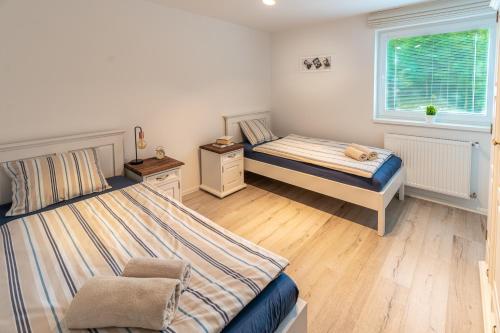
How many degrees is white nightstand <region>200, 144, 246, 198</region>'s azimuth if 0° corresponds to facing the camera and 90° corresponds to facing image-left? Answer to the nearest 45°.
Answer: approximately 315°

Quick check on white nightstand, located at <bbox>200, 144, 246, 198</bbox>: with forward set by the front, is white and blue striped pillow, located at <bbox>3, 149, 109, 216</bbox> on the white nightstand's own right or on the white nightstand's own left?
on the white nightstand's own right

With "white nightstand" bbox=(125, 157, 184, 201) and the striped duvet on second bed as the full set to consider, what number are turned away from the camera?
0

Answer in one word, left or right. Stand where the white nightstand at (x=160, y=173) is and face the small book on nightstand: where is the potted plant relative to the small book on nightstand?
right

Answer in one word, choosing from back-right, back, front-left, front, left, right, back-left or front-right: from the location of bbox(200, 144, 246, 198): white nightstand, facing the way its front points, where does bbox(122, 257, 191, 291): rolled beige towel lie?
front-right

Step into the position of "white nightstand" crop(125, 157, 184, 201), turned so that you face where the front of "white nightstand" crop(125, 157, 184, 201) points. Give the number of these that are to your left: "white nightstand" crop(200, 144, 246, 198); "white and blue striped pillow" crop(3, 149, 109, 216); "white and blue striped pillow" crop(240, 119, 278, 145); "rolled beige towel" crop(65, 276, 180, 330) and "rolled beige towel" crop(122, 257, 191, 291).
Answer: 2

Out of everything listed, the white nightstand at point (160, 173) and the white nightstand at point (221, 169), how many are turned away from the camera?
0
